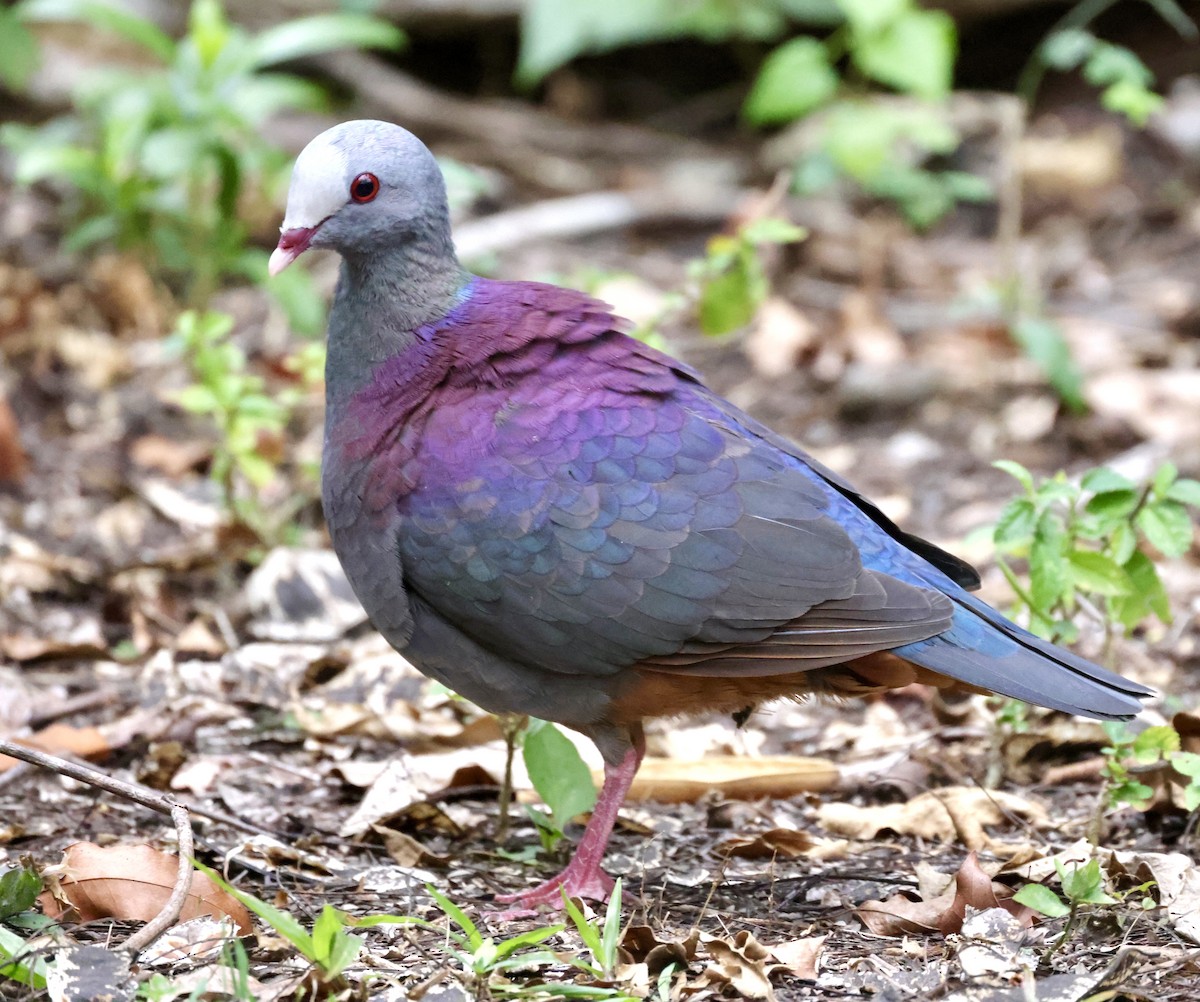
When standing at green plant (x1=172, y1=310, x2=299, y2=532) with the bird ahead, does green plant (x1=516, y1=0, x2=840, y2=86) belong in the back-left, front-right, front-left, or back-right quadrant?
back-left

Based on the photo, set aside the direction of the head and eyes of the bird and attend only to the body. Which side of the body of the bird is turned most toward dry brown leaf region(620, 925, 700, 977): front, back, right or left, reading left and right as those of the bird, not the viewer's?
left

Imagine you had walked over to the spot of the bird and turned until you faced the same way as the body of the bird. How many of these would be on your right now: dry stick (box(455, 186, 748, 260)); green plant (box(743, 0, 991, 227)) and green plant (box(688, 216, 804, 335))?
3

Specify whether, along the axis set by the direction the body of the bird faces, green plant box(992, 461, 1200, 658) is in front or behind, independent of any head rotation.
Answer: behind

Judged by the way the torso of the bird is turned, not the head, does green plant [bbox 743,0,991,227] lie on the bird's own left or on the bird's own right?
on the bird's own right

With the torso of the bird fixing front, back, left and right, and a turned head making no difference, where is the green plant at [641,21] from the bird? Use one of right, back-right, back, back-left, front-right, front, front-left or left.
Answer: right

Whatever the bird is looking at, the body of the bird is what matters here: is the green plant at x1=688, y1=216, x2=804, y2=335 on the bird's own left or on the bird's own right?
on the bird's own right

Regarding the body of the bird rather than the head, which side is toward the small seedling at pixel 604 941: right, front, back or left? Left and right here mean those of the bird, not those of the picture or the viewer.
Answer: left

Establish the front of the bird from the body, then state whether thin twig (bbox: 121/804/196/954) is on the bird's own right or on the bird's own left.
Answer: on the bird's own left

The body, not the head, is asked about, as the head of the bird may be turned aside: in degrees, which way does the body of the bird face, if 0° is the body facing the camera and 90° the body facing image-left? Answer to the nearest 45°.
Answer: approximately 90°
